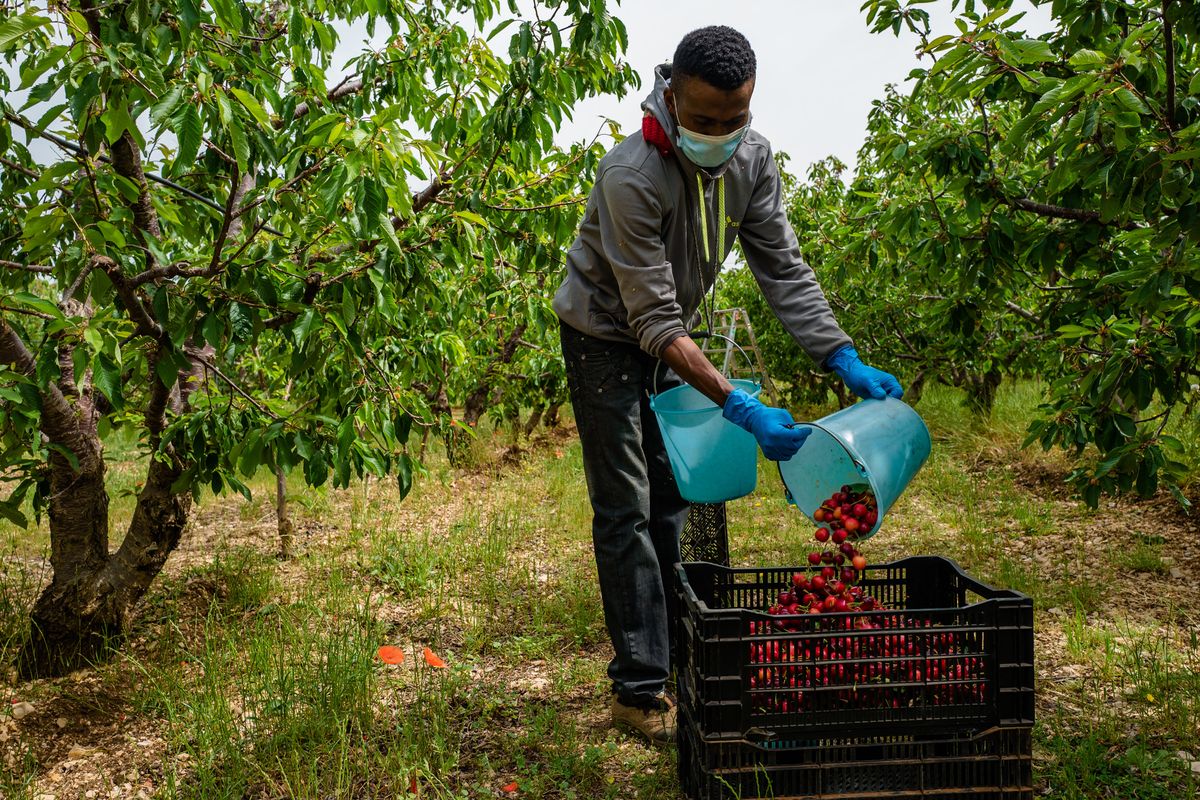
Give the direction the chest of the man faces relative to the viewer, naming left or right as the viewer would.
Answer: facing the viewer and to the right of the viewer

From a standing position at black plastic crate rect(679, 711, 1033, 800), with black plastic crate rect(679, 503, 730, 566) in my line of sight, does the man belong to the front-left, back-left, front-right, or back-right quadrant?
front-left

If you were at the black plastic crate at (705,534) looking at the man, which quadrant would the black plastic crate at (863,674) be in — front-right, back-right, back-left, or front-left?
front-left

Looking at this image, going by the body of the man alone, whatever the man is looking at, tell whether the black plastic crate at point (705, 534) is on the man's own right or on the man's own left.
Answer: on the man's own left

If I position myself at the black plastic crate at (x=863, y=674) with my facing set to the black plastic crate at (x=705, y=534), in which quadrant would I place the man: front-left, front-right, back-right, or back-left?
front-left
